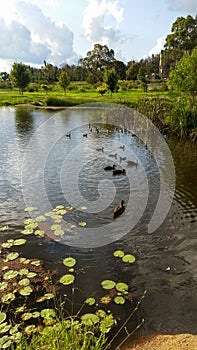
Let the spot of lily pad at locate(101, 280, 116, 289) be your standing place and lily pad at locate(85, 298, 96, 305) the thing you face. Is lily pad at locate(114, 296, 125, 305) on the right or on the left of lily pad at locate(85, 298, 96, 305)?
left

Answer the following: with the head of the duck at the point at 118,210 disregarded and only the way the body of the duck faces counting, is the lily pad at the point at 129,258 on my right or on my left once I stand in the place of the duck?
on my right

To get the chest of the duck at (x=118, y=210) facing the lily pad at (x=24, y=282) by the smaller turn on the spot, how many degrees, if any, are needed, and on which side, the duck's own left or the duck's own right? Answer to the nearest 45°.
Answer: approximately 180°

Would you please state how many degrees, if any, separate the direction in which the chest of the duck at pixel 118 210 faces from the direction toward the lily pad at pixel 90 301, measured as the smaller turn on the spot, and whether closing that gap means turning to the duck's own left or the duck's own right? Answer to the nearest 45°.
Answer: approximately 135° to the duck's own right

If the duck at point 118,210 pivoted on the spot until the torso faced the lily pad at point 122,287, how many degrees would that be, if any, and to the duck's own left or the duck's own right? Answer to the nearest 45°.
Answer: approximately 135° to the duck's own right

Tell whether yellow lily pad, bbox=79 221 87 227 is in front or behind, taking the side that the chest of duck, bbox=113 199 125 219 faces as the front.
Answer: behind

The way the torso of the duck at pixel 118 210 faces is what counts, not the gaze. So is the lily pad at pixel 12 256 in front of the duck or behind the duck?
behind

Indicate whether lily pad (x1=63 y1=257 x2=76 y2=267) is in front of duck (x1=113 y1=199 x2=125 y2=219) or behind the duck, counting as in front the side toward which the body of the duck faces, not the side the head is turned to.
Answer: behind

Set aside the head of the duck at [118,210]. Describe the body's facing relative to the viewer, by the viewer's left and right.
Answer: facing away from the viewer and to the right of the viewer
